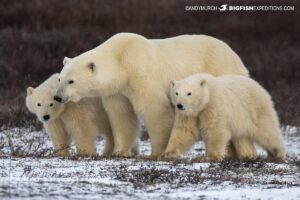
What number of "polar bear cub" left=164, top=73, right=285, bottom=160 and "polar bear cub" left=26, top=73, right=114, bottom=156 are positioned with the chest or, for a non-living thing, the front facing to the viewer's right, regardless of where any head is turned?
0

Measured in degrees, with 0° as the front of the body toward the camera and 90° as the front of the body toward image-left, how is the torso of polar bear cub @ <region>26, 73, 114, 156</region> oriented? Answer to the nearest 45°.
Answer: approximately 45°

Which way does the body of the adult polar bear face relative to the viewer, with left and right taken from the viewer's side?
facing to the left of the viewer

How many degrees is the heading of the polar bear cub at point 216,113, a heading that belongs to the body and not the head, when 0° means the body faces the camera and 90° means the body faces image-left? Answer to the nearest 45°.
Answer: approximately 45°

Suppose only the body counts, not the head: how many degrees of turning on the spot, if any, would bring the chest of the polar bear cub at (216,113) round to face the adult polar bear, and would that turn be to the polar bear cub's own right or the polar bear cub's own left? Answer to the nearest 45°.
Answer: approximately 45° to the polar bear cub's own right

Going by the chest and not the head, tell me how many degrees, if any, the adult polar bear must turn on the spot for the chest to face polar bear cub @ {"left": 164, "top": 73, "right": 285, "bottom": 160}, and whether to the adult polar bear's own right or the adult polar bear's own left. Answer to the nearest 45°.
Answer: approximately 180°
